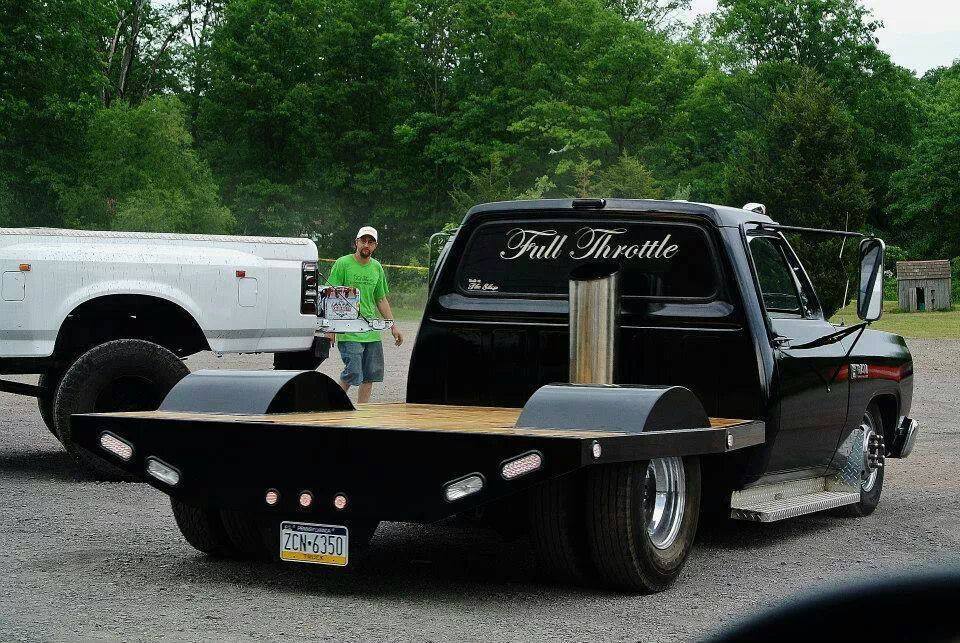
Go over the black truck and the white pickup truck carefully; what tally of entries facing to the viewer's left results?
1

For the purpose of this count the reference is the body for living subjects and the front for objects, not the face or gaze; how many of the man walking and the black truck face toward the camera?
1

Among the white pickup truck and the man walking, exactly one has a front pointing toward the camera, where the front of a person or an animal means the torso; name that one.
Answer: the man walking

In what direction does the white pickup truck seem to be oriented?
to the viewer's left

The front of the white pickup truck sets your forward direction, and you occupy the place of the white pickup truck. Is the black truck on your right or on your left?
on your left

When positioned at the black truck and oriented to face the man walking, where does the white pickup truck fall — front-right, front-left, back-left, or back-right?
front-left

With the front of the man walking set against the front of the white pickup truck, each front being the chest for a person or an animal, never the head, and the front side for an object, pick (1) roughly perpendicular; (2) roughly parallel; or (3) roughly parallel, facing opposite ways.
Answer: roughly perpendicular

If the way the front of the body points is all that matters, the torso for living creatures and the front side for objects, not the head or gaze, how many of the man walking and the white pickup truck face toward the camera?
1

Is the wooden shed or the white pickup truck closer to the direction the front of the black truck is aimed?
the wooden shed

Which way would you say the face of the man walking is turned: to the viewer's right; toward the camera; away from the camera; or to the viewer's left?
toward the camera

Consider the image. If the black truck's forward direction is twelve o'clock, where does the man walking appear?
The man walking is roughly at 10 o'clock from the black truck.

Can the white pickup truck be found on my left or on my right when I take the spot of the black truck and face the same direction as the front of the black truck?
on my left

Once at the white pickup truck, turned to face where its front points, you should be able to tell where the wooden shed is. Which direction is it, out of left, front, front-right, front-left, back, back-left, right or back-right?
back-right

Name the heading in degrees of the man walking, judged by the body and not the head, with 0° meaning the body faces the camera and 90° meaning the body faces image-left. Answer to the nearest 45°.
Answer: approximately 0°

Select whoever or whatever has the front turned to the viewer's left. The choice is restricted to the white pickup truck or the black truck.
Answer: the white pickup truck

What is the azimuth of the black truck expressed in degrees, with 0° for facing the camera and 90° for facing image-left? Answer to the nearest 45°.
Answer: approximately 225°
